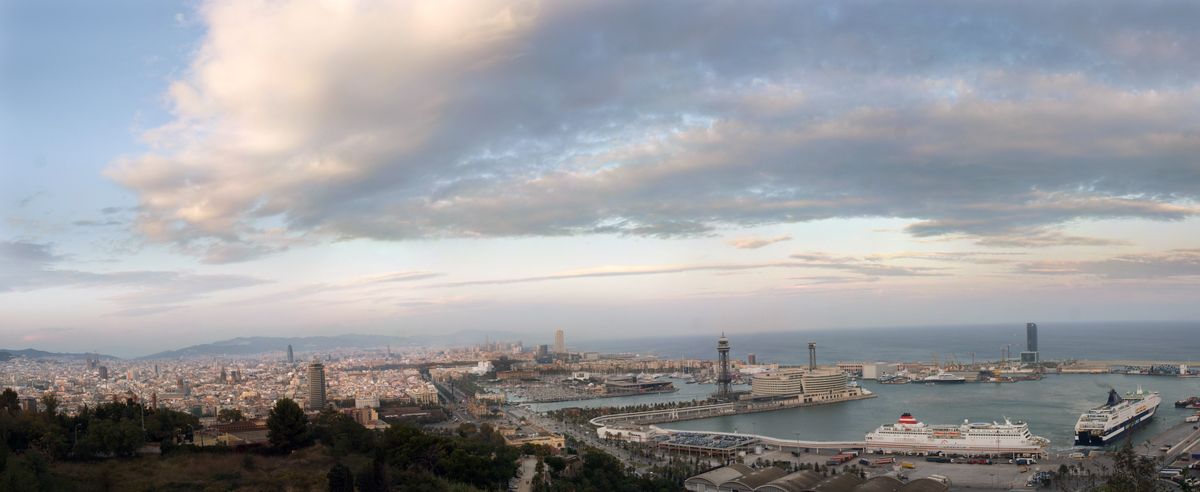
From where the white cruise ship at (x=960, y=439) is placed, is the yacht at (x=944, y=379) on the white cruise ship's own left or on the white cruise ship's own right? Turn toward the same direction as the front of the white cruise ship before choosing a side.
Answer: on the white cruise ship's own left

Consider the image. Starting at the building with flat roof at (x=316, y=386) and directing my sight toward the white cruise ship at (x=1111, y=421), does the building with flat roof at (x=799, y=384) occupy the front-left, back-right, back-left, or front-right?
front-left

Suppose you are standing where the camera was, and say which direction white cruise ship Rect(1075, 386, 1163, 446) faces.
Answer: facing away from the viewer and to the right of the viewer

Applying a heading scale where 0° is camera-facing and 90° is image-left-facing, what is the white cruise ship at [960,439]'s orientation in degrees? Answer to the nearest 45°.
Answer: approximately 270°

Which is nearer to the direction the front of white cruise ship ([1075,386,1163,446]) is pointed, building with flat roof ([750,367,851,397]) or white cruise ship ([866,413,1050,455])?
the building with flat roof

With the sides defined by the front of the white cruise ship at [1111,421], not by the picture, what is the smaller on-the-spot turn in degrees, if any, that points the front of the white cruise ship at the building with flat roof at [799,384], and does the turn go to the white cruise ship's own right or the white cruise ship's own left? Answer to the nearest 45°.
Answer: approximately 90° to the white cruise ship's own left

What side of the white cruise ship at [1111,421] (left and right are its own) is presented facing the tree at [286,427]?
back

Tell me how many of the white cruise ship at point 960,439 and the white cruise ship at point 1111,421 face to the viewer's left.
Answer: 0

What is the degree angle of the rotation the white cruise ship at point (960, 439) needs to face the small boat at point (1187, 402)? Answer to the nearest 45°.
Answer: approximately 45° to its left

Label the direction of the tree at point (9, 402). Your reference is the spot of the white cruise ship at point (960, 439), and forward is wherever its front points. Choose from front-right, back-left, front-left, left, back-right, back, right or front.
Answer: back-right

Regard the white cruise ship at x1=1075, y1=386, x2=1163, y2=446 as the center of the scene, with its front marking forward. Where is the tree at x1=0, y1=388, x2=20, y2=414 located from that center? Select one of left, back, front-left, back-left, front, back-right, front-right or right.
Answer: back

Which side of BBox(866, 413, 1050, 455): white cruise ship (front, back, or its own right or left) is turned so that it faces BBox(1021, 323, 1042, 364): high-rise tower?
left

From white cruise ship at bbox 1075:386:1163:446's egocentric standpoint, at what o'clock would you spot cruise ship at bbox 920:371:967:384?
The cruise ship is roughly at 10 o'clock from the white cruise ship.
